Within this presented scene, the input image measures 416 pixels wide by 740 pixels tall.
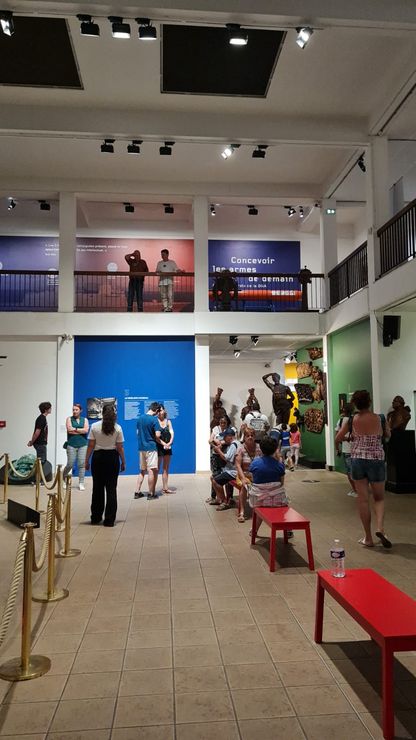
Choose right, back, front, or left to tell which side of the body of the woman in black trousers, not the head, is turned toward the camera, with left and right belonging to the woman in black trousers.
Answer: back

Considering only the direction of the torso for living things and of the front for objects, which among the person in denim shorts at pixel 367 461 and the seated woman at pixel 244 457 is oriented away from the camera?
the person in denim shorts

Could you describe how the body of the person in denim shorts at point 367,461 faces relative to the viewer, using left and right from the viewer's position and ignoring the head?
facing away from the viewer

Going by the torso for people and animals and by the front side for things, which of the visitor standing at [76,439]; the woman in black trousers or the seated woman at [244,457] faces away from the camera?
the woman in black trousers

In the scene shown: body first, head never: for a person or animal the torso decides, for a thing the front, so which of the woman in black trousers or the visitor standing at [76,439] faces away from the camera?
the woman in black trousers

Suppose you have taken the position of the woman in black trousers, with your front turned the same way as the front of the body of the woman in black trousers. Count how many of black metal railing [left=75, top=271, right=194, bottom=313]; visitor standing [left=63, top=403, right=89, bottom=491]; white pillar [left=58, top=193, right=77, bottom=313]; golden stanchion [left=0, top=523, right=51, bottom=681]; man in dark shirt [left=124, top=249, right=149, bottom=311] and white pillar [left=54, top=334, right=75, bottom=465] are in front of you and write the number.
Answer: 5

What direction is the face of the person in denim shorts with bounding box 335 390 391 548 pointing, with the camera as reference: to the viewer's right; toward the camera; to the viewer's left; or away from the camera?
away from the camera

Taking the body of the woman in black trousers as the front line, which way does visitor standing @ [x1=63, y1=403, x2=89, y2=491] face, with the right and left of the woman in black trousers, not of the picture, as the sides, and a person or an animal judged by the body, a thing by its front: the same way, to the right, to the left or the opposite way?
the opposite way

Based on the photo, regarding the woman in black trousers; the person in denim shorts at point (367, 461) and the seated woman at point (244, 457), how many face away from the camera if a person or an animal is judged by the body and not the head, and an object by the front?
2

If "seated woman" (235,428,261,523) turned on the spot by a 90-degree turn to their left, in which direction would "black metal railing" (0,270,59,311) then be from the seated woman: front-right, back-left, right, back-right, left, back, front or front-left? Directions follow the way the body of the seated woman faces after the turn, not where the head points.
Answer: back-left

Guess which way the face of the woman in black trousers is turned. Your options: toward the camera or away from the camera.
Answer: away from the camera

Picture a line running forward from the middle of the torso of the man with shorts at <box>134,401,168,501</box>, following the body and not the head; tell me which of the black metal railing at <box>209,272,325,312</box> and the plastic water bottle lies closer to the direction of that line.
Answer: the black metal railing

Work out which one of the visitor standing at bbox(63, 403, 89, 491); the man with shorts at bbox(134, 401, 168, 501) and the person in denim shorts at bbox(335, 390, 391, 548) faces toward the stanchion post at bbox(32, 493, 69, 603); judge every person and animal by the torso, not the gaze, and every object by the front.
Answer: the visitor standing

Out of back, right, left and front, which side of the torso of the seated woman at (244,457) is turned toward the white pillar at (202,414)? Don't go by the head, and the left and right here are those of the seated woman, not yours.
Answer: back

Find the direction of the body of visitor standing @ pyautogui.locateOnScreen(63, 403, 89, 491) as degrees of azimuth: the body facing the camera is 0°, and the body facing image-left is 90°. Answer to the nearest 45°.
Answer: approximately 0°
